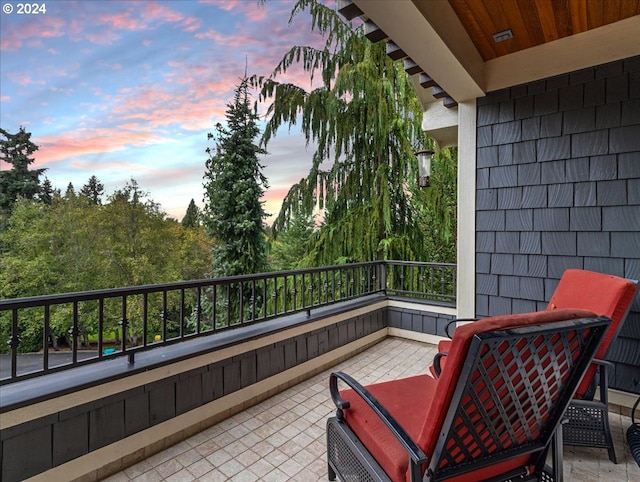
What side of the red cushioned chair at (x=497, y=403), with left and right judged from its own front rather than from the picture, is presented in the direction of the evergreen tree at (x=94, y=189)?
front

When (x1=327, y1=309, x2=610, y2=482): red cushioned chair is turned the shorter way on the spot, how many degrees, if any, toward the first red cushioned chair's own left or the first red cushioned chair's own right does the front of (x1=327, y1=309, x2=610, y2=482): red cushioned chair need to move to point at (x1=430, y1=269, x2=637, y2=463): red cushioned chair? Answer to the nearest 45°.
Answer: approximately 90° to the first red cushioned chair's own right

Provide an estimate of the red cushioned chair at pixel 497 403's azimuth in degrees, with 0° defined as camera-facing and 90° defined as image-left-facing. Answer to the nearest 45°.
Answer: approximately 135°

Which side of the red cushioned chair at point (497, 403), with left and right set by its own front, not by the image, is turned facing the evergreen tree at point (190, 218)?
front

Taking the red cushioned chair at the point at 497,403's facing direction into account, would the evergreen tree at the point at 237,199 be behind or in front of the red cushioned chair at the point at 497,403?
in front

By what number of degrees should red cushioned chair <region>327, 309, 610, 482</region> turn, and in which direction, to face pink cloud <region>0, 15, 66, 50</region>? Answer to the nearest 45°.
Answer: approximately 45° to its left

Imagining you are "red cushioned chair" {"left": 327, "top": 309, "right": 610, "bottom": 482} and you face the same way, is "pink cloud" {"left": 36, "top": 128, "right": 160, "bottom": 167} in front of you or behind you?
in front
